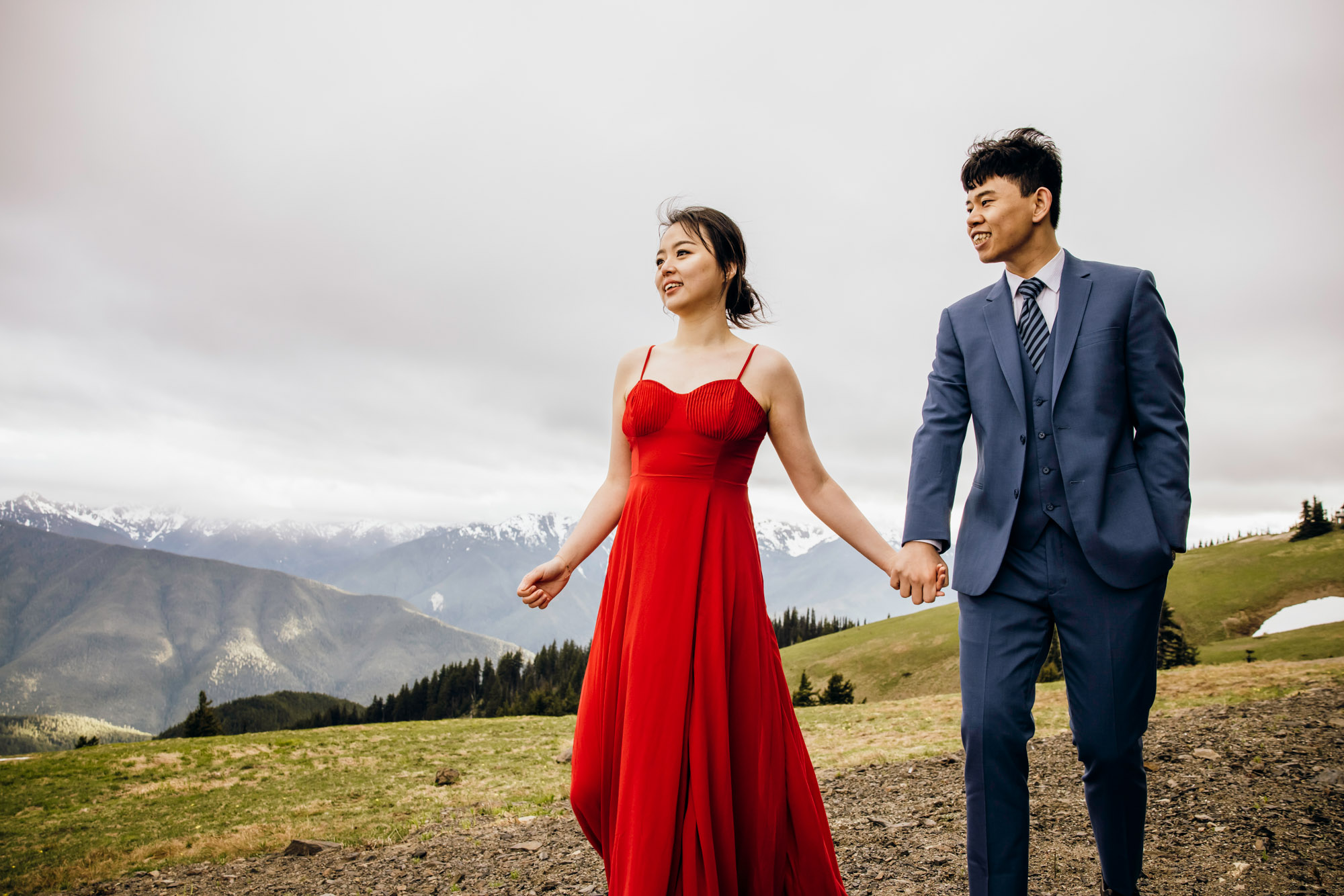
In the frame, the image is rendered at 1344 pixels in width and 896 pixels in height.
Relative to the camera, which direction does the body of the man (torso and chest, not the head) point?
toward the camera

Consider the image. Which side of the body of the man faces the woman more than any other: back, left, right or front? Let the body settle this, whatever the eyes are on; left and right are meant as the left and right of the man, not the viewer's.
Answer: right
